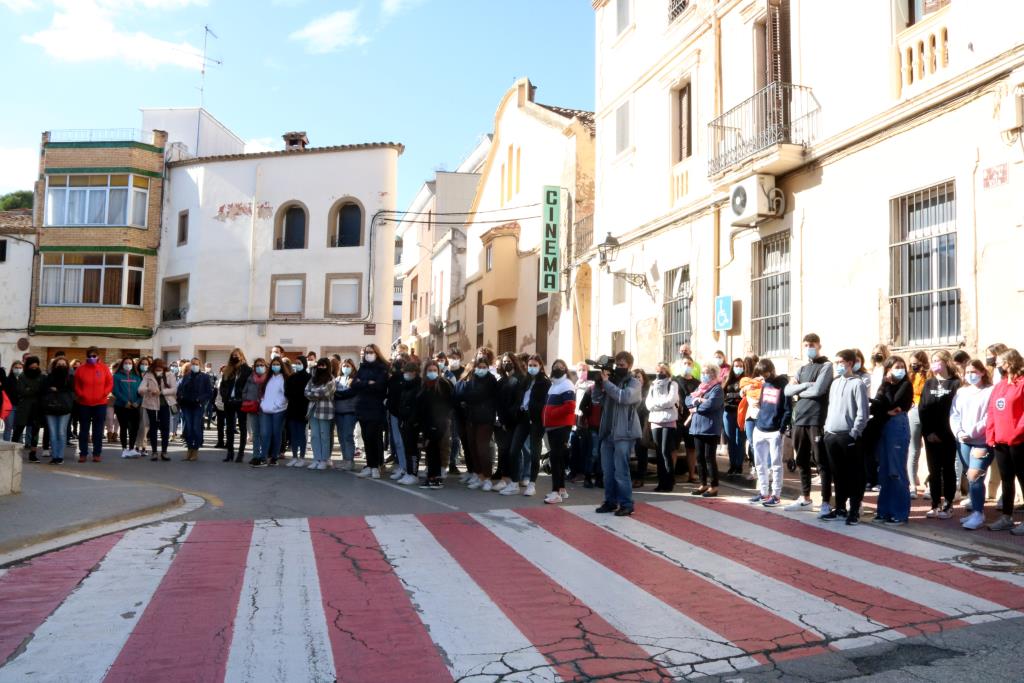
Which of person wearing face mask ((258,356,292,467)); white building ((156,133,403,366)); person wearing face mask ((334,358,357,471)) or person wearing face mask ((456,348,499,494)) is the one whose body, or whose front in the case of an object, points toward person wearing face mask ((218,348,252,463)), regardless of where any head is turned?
the white building

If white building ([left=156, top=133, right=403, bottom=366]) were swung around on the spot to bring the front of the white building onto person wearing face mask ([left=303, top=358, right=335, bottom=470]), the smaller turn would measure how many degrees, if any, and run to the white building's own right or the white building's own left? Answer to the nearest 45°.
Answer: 0° — it already faces them

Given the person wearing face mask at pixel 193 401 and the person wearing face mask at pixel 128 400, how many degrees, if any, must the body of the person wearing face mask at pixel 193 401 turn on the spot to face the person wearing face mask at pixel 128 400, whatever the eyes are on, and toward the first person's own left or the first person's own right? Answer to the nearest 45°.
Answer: approximately 135° to the first person's own right

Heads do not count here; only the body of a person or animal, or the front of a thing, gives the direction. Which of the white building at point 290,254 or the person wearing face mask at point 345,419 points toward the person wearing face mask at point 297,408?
the white building

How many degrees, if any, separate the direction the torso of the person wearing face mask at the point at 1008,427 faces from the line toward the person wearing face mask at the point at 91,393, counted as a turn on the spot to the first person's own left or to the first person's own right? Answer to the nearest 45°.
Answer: approximately 45° to the first person's own right

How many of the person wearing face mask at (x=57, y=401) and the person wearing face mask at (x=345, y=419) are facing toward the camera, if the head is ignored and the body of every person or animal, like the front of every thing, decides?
2

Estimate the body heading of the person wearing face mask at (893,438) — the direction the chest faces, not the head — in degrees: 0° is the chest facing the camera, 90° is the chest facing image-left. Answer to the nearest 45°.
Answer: approximately 45°

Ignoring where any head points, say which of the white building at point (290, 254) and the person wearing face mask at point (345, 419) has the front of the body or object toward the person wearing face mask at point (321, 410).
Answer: the white building
